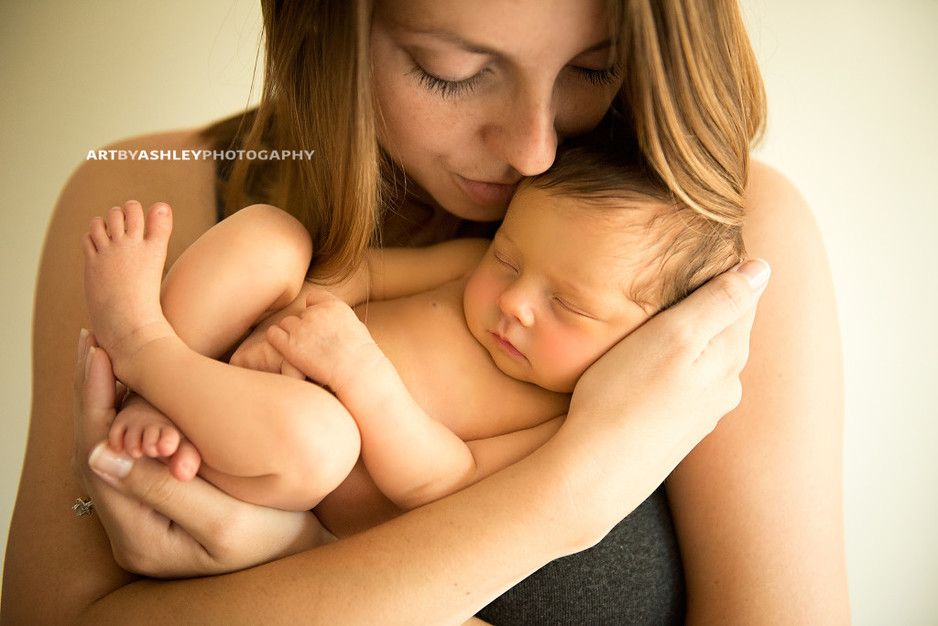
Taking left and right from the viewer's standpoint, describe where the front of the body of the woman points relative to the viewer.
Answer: facing the viewer
